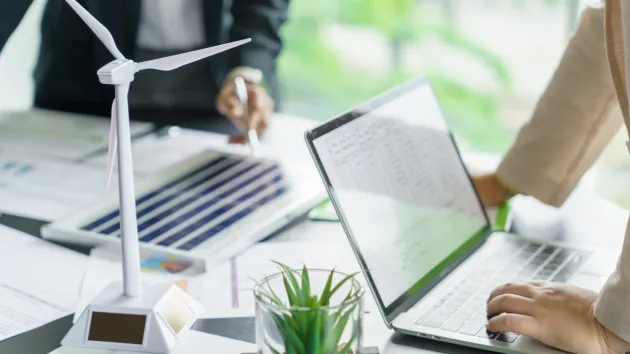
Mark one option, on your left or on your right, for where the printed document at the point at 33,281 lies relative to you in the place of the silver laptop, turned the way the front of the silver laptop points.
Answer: on your right

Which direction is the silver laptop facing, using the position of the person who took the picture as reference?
facing the viewer and to the right of the viewer

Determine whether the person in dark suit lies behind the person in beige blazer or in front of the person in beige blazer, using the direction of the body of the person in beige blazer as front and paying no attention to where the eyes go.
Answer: in front

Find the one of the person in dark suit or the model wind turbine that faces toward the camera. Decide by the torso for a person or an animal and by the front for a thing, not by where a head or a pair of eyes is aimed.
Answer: the person in dark suit

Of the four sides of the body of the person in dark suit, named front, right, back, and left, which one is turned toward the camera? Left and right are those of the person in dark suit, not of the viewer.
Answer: front

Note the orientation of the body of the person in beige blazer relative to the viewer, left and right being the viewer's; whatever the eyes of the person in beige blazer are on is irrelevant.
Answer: facing to the left of the viewer

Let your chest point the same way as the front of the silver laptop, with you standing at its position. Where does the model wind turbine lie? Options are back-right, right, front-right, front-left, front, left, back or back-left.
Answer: right
